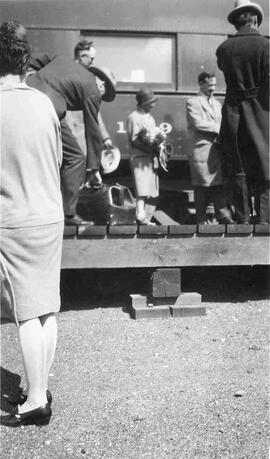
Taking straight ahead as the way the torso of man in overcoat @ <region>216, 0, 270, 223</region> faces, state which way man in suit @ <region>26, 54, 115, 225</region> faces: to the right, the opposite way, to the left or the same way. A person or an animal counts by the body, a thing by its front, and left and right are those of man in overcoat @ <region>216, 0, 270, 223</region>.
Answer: to the right

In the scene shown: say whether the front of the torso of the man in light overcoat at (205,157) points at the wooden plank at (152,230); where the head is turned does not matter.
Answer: no

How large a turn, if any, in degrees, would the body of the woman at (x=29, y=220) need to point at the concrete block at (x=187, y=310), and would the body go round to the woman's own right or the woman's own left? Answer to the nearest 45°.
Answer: approximately 90° to the woman's own right

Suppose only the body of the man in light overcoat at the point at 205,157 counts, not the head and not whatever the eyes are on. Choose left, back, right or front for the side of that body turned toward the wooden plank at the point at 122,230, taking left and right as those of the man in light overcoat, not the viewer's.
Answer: right

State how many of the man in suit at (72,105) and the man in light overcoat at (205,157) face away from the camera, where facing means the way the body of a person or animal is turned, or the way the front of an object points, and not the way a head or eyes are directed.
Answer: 0

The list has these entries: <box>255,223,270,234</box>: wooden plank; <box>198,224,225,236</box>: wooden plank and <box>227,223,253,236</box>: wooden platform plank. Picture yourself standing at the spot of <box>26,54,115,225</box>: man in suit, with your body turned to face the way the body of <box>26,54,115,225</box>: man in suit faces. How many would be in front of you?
3

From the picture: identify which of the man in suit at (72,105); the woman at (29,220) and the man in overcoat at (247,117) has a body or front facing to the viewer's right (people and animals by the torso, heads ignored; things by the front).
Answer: the man in suit at (72,105)

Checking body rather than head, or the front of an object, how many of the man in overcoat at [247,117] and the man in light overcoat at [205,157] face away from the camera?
1

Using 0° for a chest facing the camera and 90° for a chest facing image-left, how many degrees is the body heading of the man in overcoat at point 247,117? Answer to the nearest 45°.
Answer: approximately 180°

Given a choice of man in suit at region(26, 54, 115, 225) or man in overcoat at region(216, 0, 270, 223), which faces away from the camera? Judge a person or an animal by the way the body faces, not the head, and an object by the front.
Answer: man in overcoat at region(216, 0, 270, 223)

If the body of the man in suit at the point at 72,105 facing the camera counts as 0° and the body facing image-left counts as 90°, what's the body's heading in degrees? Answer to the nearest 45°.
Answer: approximately 270°

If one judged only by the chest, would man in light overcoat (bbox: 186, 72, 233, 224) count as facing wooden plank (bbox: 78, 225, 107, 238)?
no

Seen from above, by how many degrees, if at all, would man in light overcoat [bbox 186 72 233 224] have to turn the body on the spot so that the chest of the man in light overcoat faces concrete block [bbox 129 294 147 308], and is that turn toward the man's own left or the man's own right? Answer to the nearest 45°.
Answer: approximately 90° to the man's own right

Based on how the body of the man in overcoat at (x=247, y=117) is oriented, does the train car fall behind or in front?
in front

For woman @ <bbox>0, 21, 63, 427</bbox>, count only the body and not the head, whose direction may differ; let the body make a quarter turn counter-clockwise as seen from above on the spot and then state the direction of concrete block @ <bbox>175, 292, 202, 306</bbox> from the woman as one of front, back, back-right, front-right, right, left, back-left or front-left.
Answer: back

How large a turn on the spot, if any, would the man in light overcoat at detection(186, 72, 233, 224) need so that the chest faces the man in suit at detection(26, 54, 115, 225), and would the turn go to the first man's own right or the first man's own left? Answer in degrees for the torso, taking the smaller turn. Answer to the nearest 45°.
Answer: approximately 90° to the first man's own right
